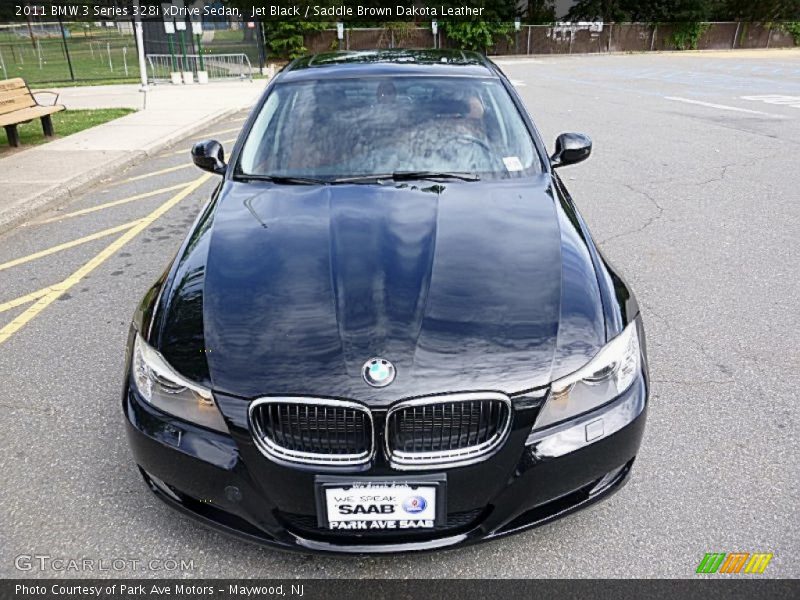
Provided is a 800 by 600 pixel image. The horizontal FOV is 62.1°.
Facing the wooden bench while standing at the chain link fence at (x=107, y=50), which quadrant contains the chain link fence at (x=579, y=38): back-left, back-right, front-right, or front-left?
back-left

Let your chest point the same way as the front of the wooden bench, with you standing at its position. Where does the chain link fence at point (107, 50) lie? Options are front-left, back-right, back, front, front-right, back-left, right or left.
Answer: back-left

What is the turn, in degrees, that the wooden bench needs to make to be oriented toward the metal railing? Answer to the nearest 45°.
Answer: approximately 90° to its left

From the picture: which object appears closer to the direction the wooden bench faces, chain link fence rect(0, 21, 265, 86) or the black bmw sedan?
the black bmw sedan

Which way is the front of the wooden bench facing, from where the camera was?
facing the viewer and to the right of the viewer

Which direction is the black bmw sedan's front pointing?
toward the camera

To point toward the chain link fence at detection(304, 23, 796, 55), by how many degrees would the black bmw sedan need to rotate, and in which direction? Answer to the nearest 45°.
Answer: approximately 180°

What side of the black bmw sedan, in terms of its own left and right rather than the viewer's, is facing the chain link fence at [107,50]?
back

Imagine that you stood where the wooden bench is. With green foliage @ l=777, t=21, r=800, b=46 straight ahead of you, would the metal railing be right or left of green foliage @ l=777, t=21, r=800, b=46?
left

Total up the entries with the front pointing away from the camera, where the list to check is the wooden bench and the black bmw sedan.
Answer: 0

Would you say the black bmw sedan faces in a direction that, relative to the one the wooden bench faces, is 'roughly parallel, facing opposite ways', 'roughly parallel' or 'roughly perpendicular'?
roughly perpendicular

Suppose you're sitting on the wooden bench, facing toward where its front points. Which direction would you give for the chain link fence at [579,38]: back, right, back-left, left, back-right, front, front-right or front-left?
left

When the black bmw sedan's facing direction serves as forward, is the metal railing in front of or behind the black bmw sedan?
behind

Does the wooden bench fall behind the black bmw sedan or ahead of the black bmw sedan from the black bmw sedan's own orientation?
behind
